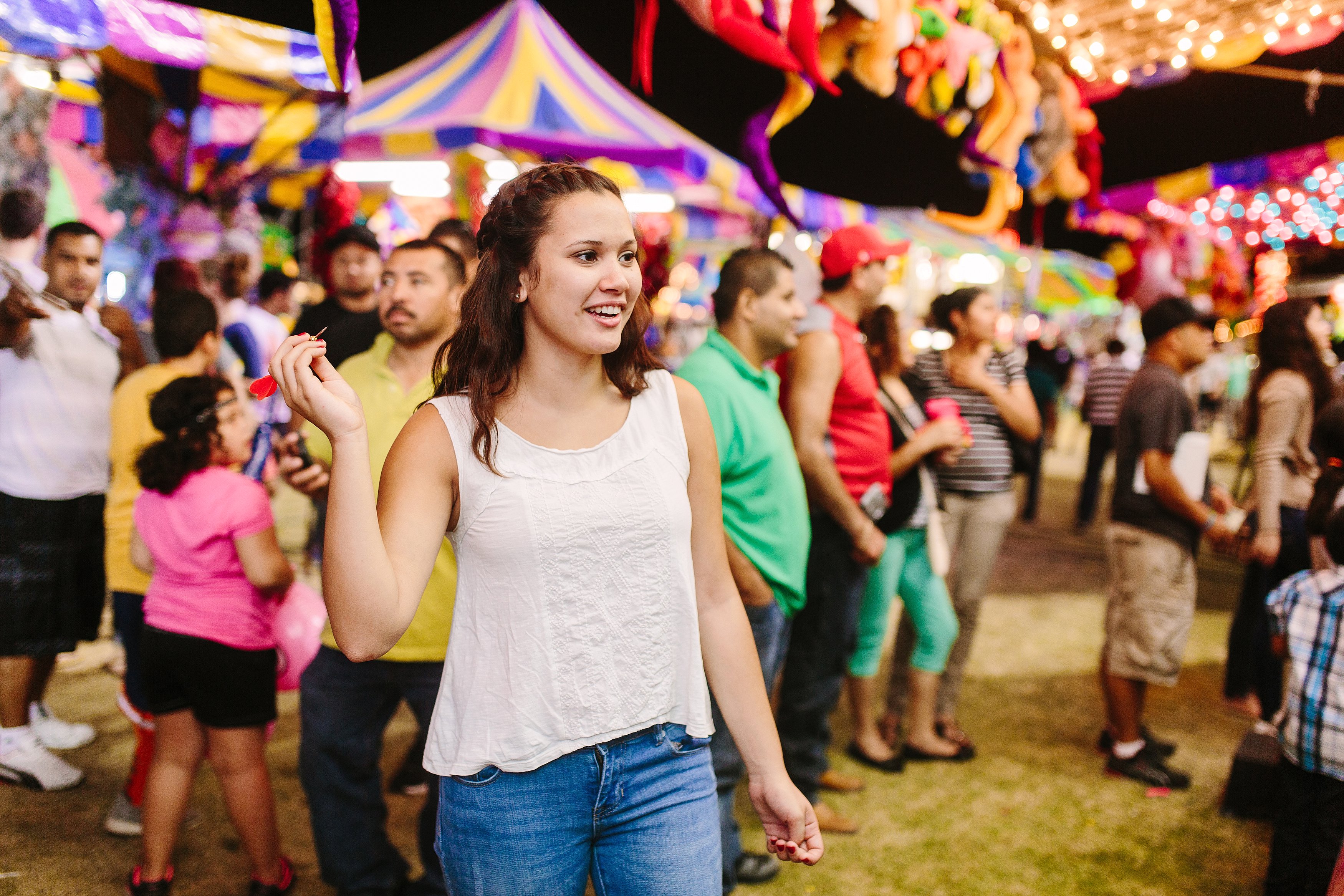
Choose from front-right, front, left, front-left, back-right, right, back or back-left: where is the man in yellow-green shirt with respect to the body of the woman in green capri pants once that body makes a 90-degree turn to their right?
front-right

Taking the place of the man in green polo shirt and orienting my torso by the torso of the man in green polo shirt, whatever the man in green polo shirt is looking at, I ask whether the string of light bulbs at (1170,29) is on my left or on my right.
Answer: on my left

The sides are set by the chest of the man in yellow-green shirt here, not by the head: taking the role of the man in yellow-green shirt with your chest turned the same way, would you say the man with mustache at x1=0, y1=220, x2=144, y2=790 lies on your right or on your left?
on your right

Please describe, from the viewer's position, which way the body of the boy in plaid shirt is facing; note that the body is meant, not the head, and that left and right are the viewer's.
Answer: facing away from the viewer

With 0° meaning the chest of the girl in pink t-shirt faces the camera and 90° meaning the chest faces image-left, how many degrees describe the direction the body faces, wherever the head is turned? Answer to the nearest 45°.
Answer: approximately 225°

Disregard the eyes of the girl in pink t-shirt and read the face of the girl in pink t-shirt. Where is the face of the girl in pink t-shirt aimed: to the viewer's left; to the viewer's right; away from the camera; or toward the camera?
to the viewer's right

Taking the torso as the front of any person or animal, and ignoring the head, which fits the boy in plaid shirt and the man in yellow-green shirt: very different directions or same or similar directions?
very different directions

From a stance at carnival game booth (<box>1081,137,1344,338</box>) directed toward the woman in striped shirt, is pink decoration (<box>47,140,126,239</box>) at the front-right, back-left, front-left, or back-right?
front-right

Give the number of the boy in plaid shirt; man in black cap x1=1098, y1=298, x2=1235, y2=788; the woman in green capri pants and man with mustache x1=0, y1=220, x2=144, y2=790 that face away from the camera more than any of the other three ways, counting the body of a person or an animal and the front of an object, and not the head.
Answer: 1

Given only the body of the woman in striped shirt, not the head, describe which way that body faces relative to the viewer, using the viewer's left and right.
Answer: facing the viewer and to the right of the viewer

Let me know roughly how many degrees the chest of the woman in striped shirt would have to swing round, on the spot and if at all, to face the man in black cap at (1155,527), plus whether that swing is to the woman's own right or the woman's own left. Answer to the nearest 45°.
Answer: approximately 45° to the woman's own left

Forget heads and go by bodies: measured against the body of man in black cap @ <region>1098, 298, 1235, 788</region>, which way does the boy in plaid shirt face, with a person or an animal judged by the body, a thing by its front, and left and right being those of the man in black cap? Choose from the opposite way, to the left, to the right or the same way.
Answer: to the left

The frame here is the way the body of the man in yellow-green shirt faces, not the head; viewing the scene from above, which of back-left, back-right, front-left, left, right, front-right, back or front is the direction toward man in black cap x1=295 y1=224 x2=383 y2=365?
back-right
